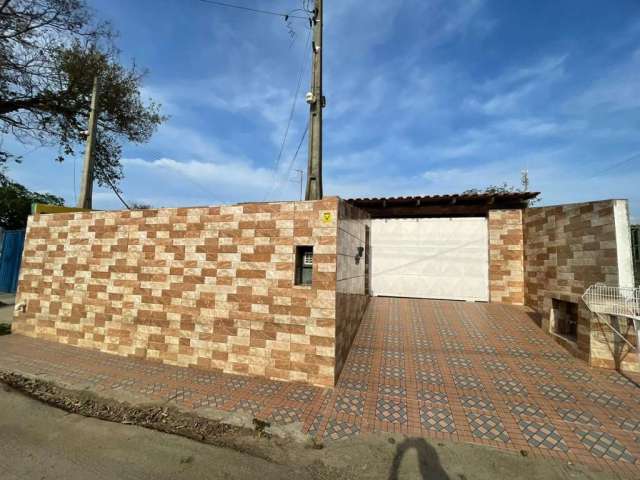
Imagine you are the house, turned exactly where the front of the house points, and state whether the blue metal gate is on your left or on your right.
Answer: on your right

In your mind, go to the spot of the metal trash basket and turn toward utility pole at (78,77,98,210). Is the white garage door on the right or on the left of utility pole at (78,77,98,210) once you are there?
right

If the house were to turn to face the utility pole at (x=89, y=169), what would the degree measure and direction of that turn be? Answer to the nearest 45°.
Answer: approximately 135° to its right

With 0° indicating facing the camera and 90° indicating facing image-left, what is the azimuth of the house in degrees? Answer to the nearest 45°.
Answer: approximately 0°

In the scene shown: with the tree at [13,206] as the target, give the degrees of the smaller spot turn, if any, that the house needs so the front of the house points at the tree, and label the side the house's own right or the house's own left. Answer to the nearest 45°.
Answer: approximately 135° to the house's own right
